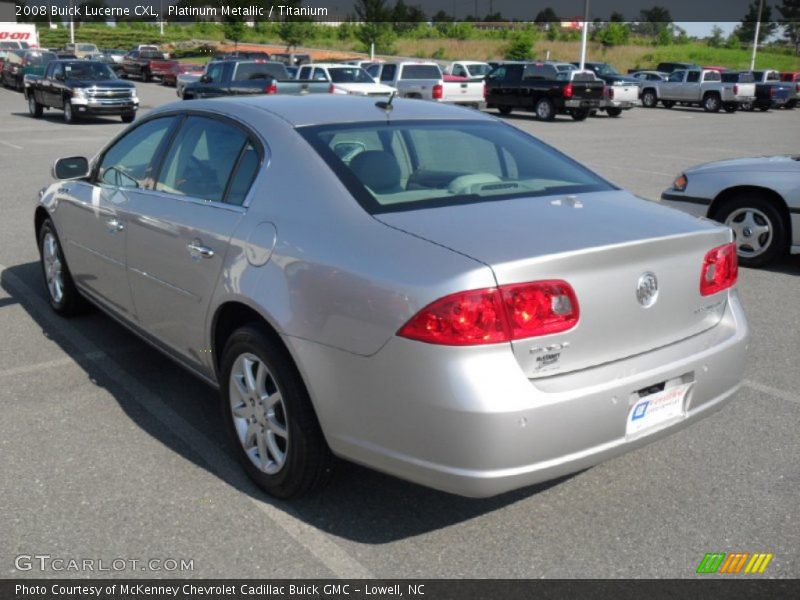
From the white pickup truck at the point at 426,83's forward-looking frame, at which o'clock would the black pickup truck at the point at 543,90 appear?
The black pickup truck is roughly at 4 o'clock from the white pickup truck.

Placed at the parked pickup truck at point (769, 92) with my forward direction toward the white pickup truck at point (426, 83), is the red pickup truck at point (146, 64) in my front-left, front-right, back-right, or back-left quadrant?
front-right

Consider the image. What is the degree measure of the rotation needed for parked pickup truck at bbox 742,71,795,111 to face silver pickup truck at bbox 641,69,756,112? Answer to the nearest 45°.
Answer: approximately 90° to its left

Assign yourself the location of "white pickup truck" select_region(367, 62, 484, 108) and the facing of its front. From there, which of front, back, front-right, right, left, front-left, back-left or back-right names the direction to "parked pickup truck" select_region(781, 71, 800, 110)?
right

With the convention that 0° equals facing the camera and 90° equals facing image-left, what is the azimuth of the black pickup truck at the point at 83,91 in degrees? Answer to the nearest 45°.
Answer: approximately 315°

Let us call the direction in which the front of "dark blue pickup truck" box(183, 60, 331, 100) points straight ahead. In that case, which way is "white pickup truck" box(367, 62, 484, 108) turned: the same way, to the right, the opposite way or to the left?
the same way

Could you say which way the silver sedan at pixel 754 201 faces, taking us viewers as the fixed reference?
facing to the left of the viewer

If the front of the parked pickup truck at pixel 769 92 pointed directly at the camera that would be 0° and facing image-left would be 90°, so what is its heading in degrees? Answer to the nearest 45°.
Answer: approximately 135°

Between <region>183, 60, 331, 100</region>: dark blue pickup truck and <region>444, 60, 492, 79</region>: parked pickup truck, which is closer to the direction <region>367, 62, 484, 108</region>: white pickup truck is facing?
the parked pickup truck

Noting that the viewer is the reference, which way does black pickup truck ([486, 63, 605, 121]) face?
facing away from the viewer and to the left of the viewer

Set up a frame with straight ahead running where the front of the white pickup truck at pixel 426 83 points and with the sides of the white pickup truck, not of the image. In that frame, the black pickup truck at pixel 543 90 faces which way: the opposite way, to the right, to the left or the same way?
the same way

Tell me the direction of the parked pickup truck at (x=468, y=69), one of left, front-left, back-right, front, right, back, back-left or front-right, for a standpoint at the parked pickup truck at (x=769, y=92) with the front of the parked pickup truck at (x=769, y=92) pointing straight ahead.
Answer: left

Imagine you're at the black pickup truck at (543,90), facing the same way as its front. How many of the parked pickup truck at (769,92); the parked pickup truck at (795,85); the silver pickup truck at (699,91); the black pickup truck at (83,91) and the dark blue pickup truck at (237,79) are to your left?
2

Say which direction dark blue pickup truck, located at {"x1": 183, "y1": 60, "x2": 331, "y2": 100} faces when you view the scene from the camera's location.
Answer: facing away from the viewer and to the left of the viewer

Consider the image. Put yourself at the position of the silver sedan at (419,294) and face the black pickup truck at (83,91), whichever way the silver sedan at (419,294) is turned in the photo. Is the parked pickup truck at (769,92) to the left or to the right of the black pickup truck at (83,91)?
right

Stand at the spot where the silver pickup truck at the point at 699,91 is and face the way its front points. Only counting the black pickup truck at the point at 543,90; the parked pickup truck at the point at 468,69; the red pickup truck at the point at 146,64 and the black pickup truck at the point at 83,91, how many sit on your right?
0

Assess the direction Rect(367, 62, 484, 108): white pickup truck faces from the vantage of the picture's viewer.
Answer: facing away from the viewer and to the left of the viewer
